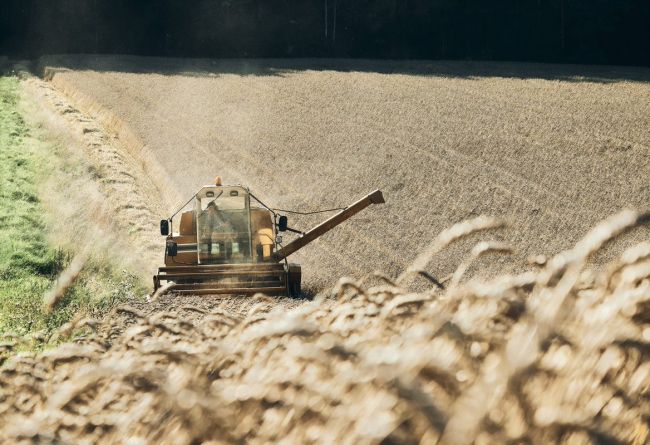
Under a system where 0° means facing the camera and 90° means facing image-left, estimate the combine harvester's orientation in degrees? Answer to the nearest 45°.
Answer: approximately 0°
